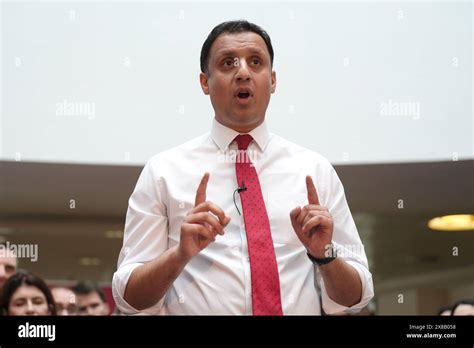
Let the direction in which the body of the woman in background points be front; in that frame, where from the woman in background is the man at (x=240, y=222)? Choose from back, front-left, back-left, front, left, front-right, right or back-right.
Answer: front-left

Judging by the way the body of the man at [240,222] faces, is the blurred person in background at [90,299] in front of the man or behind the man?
behind

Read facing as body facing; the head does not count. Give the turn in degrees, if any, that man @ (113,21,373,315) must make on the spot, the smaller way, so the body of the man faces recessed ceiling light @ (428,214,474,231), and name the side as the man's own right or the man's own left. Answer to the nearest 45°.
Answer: approximately 135° to the man's own left

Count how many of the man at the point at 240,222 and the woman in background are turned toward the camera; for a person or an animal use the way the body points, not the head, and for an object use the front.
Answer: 2

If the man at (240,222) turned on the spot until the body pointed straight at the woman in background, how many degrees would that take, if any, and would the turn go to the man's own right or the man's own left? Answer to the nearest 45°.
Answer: approximately 135° to the man's own right

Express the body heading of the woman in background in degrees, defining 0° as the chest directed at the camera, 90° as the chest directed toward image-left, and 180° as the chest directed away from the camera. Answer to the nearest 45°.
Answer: approximately 0°

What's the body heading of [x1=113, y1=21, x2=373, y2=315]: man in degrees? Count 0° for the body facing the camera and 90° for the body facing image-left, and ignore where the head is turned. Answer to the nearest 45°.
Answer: approximately 0°
